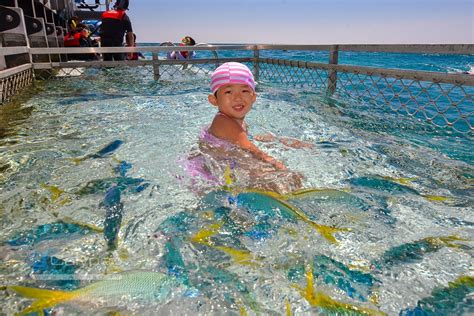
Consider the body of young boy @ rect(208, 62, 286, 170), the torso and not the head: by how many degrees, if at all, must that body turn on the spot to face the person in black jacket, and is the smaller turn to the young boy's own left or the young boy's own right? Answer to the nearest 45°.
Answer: approximately 180°

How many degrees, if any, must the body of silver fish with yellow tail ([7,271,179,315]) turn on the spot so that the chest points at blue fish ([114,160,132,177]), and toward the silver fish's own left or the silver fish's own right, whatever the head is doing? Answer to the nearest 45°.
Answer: approximately 90° to the silver fish's own left

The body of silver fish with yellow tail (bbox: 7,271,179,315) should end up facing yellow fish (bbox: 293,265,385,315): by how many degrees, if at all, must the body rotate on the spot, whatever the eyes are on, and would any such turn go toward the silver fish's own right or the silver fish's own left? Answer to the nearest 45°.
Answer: approximately 45° to the silver fish's own right

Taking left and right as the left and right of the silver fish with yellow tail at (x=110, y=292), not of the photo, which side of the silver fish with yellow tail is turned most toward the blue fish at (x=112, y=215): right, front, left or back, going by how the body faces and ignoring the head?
left

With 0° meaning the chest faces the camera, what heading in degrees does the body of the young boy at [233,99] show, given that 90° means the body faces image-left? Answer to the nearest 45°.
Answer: approximately 315°

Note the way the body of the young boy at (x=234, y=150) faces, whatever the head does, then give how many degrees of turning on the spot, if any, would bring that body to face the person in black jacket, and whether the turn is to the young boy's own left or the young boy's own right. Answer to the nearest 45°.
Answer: approximately 180°

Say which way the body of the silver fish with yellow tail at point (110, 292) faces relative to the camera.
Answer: to the viewer's right

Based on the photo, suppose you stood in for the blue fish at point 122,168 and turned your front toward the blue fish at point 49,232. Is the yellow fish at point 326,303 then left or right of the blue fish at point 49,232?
left
